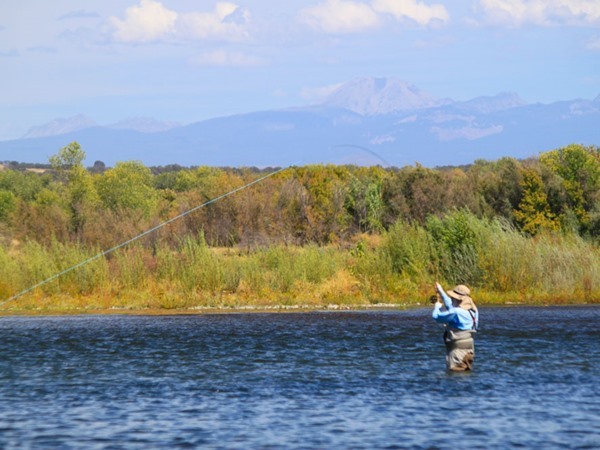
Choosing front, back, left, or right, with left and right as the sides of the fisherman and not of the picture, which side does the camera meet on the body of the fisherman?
left

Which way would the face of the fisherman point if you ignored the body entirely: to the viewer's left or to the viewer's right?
to the viewer's left
